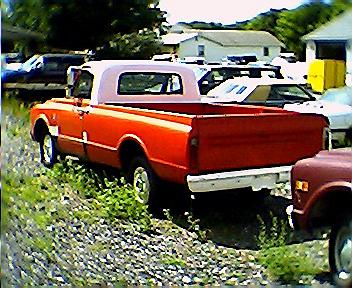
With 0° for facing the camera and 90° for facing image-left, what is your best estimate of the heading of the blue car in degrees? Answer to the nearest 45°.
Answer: approximately 90°

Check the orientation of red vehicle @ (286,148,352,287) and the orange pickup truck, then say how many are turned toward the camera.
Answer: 0

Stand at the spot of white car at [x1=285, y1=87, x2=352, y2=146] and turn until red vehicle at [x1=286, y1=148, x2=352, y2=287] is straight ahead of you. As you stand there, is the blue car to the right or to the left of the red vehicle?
right

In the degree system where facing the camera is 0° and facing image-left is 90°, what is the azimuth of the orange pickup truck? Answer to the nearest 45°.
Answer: approximately 135°

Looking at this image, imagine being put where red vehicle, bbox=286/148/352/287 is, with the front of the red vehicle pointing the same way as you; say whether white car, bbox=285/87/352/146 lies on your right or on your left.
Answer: on your right

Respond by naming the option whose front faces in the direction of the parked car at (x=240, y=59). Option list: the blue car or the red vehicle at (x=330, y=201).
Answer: the red vehicle

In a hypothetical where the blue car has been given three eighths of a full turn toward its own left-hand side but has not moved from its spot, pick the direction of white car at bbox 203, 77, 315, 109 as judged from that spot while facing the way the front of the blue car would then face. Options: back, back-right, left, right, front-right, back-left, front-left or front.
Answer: left

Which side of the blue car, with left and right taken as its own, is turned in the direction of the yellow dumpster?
back

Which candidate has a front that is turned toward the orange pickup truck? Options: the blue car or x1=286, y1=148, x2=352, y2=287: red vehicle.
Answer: the red vehicle

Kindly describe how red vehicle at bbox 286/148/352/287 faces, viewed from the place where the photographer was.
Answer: facing away from the viewer and to the left of the viewer
